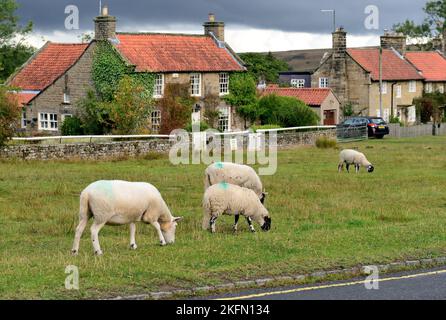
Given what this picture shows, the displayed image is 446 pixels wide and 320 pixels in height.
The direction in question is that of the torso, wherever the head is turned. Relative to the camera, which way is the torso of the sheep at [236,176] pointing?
to the viewer's right

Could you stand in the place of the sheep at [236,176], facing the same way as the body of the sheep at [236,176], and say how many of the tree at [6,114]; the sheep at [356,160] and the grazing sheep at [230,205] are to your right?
1

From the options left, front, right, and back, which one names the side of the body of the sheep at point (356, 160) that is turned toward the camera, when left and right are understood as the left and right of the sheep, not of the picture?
right

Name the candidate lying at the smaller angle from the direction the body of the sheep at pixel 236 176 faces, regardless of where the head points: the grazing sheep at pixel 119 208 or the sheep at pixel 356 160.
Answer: the sheep

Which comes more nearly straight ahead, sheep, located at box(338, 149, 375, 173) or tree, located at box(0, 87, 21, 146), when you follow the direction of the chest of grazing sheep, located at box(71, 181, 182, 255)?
the sheep

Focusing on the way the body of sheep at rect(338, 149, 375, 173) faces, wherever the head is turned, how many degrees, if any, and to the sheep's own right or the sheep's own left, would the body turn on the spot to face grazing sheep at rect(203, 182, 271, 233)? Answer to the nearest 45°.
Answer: approximately 90° to the sheep's own right

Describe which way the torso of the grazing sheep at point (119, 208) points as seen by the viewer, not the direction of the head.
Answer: to the viewer's right

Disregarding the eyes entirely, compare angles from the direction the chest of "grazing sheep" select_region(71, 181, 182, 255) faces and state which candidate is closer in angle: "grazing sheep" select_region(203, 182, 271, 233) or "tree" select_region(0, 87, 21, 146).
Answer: the grazing sheep

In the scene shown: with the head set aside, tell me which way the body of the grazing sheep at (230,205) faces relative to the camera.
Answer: to the viewer's right
